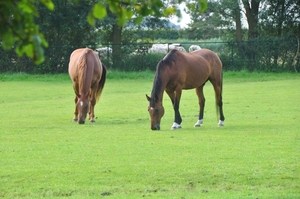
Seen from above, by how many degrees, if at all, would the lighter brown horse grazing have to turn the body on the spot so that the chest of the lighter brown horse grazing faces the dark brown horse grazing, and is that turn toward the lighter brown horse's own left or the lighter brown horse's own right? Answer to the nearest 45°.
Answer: approximately 45° to the lighter brown horse's own left

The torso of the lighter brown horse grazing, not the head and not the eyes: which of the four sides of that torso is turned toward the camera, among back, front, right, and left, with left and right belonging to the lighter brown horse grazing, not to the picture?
front
